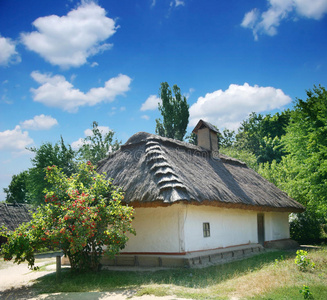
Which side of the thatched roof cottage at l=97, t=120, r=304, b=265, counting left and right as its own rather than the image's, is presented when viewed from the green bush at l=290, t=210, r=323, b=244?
left

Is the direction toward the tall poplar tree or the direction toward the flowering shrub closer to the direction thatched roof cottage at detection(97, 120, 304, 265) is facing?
the flowering shrub

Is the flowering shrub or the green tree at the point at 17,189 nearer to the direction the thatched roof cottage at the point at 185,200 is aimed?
the flowering shrub

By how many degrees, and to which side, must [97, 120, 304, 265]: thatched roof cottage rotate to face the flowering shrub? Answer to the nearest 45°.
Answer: approximately 90° to its right

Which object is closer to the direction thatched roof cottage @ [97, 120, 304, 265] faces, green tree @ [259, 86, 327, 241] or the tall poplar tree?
the green tree

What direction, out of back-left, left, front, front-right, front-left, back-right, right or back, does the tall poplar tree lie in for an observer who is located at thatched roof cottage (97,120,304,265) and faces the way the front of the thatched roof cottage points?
back-left

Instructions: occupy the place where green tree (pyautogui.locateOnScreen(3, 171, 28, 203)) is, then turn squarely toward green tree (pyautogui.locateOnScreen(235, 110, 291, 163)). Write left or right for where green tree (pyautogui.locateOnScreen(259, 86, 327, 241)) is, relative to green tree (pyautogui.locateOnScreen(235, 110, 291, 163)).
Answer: right

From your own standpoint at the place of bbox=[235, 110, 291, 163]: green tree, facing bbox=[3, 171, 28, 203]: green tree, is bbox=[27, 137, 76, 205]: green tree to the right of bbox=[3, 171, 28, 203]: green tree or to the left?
left

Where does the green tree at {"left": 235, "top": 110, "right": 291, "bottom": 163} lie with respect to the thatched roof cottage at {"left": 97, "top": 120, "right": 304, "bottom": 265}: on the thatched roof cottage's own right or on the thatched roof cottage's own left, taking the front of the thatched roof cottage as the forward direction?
on the thatched roof cottage's own left

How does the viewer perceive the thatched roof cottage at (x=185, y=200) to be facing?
facing the viewer and to the right of the viewer
